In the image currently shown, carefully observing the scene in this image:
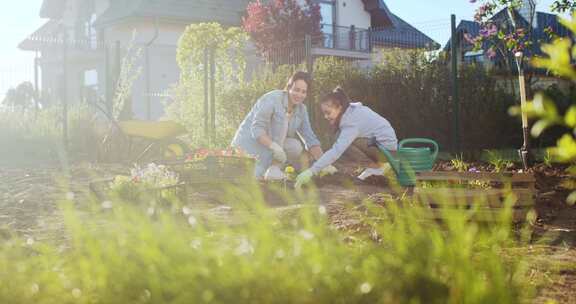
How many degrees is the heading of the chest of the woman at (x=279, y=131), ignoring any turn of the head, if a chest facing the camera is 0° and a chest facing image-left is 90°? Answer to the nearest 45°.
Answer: approximately 315°

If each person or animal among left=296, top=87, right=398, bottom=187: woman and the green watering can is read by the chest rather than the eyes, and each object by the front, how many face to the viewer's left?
2

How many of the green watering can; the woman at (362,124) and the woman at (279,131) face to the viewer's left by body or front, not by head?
2

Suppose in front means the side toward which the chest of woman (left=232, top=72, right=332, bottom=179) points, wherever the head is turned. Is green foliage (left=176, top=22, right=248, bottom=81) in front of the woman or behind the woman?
behind

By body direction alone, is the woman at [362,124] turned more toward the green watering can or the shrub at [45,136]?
the shrub

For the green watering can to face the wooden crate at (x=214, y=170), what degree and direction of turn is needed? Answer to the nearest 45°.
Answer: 0° — it already faces it

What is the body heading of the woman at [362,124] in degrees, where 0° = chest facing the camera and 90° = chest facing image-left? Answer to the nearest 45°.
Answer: approximately 90°

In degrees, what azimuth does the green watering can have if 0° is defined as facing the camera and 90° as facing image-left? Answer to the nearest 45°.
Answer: approximately 90°

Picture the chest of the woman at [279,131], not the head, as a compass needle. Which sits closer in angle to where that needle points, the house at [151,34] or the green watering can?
the green watering can

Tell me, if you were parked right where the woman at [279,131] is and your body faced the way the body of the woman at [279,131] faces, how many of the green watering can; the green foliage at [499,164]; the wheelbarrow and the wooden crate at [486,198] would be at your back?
1

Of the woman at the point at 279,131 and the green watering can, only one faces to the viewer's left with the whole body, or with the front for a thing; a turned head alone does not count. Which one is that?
the green watering can

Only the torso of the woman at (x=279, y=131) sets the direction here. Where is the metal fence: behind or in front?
behind

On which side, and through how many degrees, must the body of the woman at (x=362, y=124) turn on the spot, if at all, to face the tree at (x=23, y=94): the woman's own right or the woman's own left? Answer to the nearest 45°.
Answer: approximately 45° to the woman's own right
